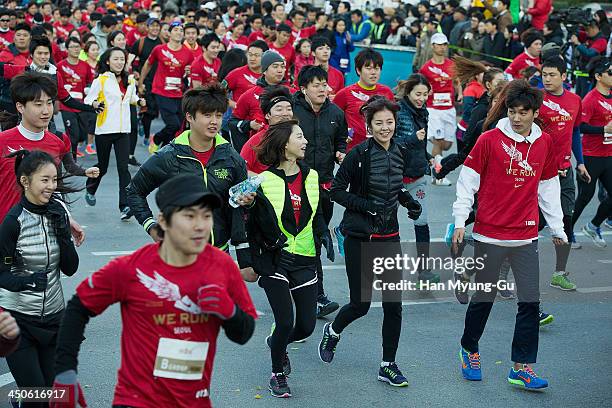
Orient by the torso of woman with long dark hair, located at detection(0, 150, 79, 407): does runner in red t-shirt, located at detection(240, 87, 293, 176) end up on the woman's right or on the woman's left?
on the woman's left

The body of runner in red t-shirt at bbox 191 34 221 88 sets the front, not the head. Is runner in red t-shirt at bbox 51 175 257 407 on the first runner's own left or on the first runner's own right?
on the first runner's own right

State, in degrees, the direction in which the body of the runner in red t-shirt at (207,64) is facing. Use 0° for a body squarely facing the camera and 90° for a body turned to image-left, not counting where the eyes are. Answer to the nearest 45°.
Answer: approximately 315°
